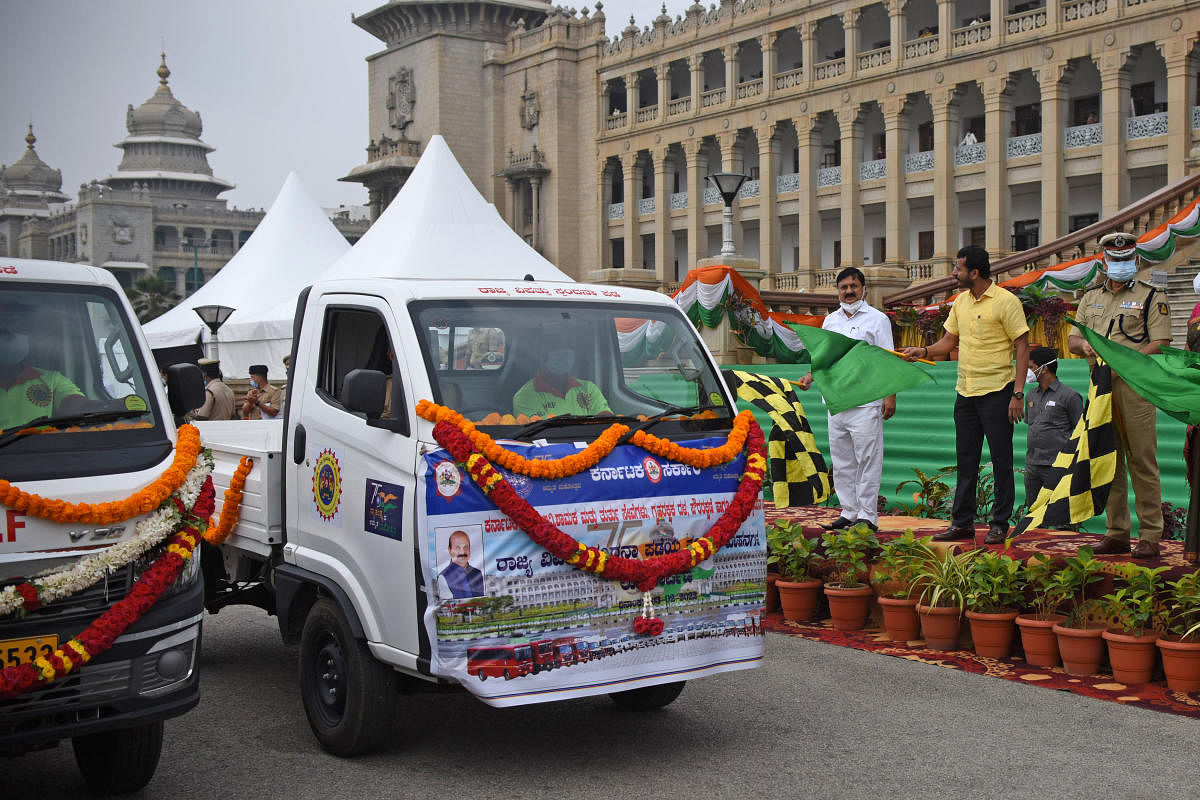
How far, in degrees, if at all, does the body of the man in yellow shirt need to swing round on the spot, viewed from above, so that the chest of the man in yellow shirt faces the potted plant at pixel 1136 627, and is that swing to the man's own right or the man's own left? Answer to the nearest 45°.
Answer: approximately 90° to the man's own left

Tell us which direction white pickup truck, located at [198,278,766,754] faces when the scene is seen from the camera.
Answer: facing the viewer and to the right of the viewer

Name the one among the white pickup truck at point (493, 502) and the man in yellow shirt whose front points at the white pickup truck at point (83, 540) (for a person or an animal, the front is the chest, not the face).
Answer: the man in yellow shirt

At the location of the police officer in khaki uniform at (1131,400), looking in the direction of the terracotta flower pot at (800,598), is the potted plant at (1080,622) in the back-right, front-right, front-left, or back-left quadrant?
front-left

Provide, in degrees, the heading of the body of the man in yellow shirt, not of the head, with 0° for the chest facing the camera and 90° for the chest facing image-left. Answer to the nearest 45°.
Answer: approximately 45°

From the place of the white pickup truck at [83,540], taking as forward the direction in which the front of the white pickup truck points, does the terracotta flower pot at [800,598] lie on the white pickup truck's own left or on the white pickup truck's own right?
on the white pickup truck's own left

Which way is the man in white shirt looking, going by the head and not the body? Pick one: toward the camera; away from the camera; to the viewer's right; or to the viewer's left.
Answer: toward the camera

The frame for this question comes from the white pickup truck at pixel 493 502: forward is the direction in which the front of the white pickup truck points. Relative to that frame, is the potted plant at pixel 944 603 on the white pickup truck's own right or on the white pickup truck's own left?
on the white pickup truck's own left

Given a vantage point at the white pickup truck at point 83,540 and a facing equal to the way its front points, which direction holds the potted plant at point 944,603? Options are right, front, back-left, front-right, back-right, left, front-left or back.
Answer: front-left

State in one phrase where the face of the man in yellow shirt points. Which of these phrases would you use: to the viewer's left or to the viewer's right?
to the viewer's left

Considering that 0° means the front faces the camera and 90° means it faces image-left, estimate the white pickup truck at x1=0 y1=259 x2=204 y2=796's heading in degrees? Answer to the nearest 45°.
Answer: approximately 315°

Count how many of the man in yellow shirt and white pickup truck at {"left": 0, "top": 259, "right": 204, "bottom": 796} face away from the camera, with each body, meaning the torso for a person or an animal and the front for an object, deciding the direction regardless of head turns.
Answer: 0

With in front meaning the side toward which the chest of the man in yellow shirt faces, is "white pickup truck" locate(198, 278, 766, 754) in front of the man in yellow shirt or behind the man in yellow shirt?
in front

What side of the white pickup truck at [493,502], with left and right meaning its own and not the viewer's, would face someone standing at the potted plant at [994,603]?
left

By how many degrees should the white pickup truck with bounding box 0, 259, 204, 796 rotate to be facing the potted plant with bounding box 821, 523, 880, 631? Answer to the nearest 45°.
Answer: approximately 45° to its left

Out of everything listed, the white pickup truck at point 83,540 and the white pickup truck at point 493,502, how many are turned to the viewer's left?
0

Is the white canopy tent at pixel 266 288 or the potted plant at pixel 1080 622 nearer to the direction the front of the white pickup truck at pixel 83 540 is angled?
the potted plant
